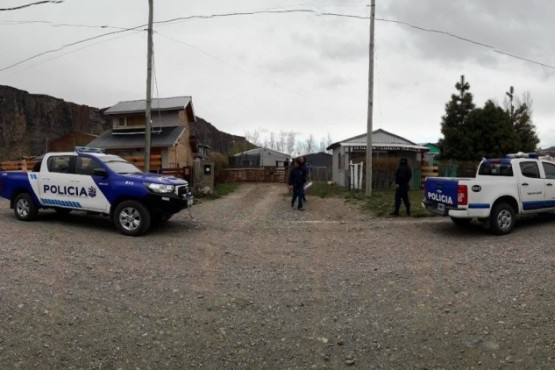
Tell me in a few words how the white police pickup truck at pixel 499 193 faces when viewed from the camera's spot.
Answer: facing away from the viewer and to the right of the viewer

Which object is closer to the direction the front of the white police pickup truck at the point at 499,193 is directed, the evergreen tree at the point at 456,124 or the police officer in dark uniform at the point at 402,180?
the evergreen tree

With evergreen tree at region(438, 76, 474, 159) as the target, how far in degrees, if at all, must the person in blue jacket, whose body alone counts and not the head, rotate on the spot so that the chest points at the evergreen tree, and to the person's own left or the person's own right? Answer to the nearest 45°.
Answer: approximately 135° to the person's own left

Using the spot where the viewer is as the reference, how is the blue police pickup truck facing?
facing the viewer and to the right of the viewer

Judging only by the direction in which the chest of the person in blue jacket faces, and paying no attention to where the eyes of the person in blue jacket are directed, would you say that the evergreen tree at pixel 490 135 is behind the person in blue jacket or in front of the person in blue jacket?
behind

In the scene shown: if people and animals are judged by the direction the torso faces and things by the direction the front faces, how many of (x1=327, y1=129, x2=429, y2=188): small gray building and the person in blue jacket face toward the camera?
2

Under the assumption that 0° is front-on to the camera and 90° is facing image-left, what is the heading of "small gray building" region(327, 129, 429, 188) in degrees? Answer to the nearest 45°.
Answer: approximately 0°

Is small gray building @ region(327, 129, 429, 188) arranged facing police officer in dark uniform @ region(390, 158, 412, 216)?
yes

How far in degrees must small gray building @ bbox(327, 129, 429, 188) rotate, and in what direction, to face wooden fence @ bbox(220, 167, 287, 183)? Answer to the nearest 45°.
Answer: approximately 135° to its right

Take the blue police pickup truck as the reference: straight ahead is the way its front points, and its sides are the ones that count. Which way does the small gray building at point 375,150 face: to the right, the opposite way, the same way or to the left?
to the right

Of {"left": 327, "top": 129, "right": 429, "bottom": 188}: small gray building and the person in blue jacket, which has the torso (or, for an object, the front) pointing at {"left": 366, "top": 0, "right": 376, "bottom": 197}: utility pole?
the small gray building
